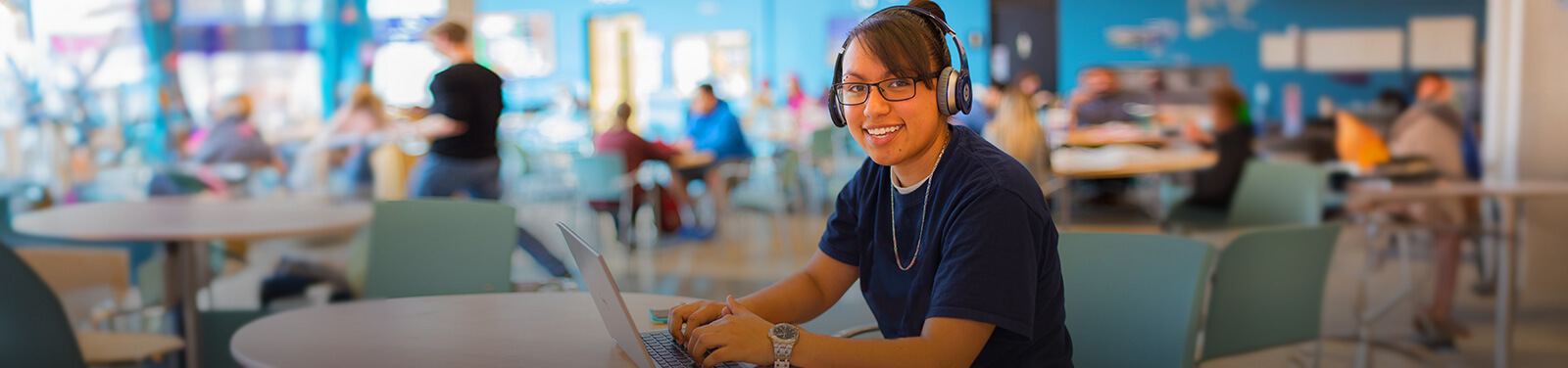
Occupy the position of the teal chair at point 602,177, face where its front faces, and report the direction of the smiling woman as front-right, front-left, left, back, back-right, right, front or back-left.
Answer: back-right

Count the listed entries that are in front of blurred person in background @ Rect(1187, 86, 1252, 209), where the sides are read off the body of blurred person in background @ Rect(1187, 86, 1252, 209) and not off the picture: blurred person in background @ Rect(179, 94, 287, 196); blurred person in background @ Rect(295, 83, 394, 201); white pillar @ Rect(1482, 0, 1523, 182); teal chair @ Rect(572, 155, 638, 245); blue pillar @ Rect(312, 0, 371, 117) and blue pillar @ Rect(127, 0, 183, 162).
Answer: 5

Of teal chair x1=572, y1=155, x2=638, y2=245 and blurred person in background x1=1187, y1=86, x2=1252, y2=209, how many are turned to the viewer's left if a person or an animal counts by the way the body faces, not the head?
1

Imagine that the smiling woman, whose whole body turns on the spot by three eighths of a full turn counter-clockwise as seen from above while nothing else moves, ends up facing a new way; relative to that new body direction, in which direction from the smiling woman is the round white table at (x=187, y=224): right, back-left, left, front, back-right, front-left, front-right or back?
back-left

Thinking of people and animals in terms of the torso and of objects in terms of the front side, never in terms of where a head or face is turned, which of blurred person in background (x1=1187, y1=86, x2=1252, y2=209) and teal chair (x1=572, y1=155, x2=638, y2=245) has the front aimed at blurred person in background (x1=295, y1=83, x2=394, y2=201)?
blurred person in background (x1=1187, y1=86, x2=1252, y2=209)

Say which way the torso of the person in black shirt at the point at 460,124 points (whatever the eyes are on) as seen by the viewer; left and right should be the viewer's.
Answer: facing away from the viewer and to the left of the viewer

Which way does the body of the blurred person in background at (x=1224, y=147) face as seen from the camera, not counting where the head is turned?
to the viewer's left

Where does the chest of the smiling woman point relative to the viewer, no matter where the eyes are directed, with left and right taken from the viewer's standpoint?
facing the viewer and to the left of the viewer

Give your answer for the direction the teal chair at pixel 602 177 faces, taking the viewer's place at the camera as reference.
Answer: facing away from the viewer and to the right of the viewer

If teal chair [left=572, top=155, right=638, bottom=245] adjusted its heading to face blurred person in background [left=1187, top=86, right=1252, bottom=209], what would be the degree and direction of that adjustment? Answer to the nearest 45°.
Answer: approximately 45° to its right

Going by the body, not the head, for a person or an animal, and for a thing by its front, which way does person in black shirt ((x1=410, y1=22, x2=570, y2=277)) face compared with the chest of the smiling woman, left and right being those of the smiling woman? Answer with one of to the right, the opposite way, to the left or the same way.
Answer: to the right

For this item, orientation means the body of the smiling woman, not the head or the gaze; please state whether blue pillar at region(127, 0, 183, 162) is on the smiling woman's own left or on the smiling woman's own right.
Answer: on the smiling woman's own right

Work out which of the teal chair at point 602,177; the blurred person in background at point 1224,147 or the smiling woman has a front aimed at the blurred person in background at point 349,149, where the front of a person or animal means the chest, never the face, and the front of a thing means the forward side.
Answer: the blurred person in background at point 1224,147

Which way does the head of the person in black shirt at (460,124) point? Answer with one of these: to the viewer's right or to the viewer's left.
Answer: to the viewer's left

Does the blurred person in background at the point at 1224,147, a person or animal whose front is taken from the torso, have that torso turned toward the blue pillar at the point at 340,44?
yes

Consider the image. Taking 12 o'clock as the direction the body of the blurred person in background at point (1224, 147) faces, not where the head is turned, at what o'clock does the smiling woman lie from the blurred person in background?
The smiling woman is roughly at 9 o'clock from the blurred person in background.

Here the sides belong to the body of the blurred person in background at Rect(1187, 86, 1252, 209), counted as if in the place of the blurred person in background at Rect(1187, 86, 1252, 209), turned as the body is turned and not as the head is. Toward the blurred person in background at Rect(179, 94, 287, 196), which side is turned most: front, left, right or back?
front

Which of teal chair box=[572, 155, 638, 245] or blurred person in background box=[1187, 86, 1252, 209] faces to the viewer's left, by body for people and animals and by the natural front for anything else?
the blurred person in background
